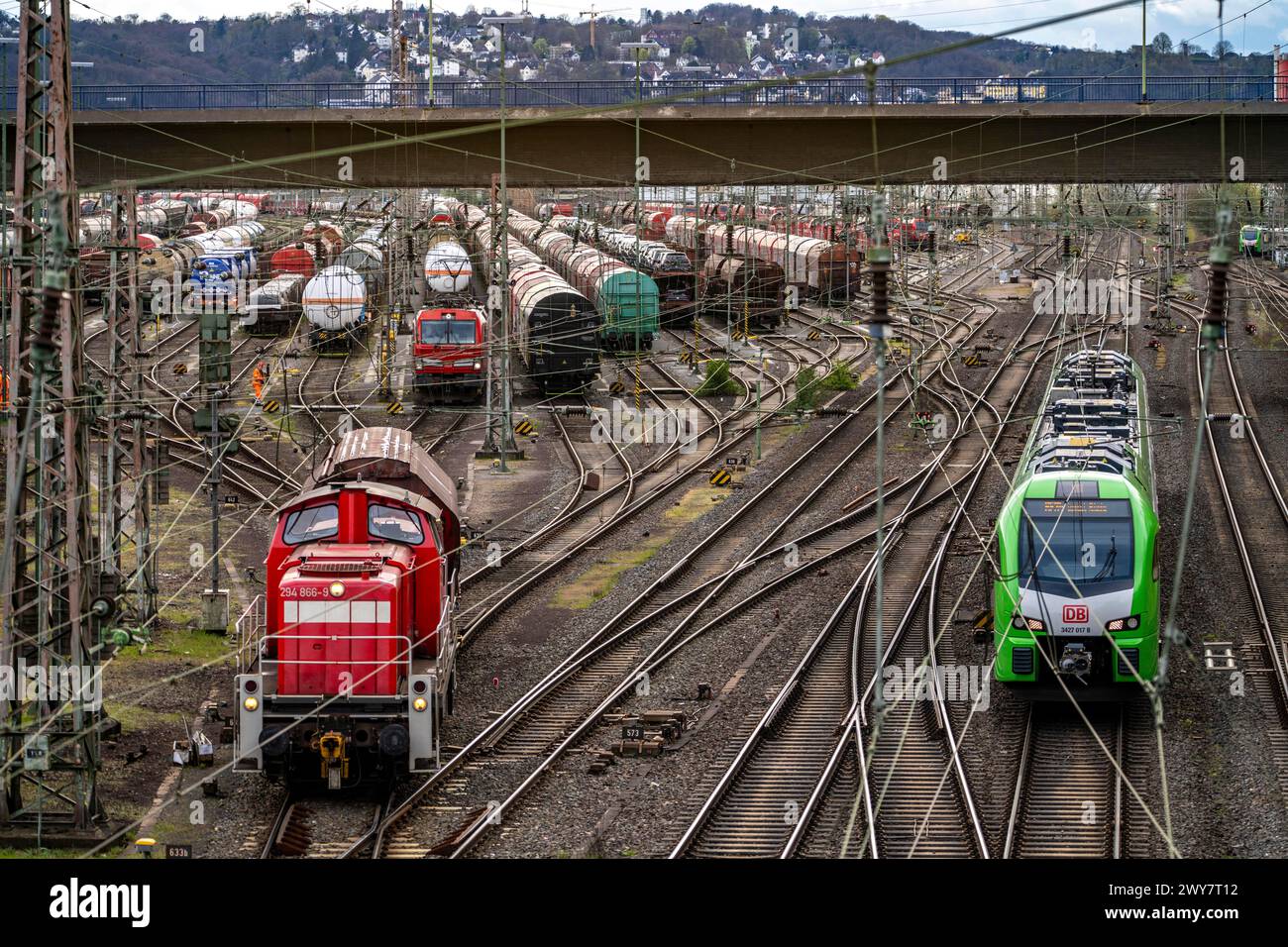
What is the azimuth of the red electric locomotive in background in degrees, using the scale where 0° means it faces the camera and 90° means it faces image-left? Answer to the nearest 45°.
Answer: approximately 0°

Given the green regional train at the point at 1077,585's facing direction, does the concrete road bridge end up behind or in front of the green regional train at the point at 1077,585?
behind

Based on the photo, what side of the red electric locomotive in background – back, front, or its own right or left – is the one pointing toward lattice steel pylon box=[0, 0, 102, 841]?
front

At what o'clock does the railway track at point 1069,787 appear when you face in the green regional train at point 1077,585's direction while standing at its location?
The railway track is roughly at 12 o'clock from the green regional train.

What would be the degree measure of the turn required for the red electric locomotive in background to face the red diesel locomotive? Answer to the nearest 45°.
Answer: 0° — it already faces it

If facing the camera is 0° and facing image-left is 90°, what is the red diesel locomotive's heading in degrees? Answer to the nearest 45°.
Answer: approximately 0°

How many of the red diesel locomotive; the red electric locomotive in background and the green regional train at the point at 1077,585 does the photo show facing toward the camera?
3
